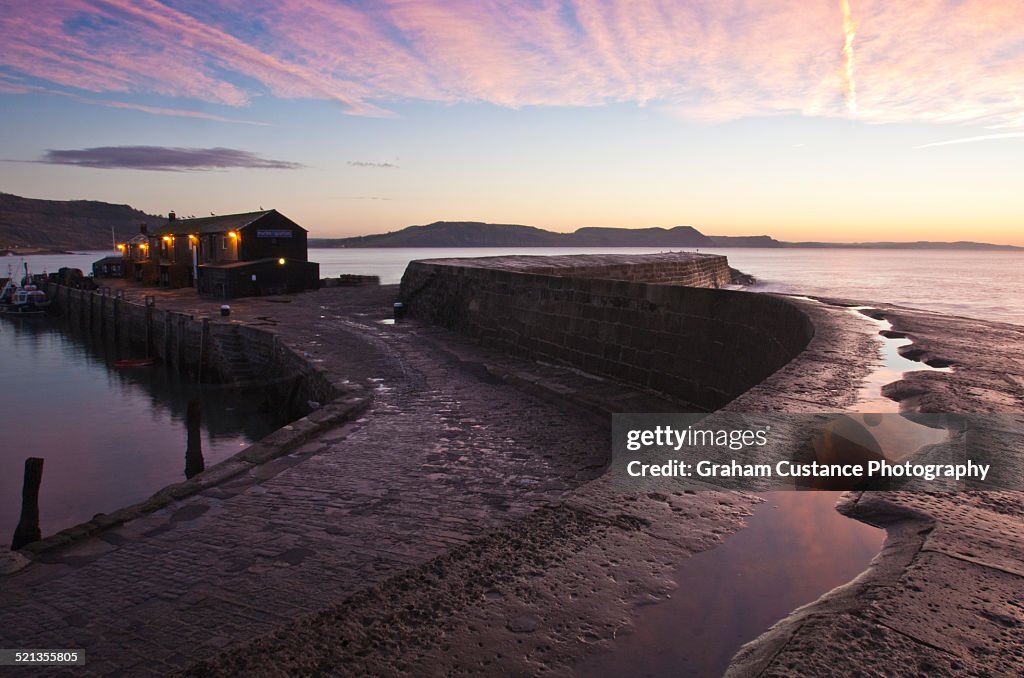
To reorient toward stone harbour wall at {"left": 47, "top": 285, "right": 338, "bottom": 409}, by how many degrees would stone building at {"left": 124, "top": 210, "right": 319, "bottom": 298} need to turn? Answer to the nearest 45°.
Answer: approximately 45° to its left

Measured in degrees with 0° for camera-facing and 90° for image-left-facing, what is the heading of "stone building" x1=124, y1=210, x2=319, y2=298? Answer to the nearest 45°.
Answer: approximately 45°
